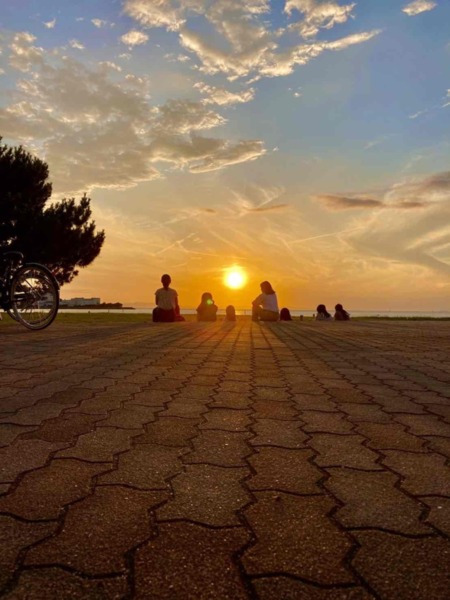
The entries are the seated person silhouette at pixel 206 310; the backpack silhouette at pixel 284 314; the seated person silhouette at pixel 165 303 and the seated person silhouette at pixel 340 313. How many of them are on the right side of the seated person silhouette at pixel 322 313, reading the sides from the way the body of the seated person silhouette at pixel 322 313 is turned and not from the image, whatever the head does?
1

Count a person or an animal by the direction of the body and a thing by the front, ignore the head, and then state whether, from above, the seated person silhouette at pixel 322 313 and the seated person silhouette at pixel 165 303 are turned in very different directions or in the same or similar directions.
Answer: same or similar directions

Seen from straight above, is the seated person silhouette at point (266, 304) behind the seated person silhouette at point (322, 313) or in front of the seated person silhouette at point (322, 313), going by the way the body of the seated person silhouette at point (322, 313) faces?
behind

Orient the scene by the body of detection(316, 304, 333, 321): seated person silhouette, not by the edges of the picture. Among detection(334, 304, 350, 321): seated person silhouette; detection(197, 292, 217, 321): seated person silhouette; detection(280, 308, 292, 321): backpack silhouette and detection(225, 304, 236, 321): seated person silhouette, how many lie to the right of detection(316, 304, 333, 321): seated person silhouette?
1

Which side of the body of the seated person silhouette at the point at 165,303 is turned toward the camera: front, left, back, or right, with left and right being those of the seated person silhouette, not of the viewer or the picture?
back

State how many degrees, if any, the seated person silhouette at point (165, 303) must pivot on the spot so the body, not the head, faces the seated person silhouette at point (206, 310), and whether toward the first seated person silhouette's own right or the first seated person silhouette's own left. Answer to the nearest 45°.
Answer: approximately 45° to the first seated person silhouette's own right

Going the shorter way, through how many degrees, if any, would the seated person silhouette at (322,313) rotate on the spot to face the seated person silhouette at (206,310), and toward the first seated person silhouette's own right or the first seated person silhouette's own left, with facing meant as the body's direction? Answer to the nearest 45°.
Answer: approximately 135° to the first seated person silhouette's own left

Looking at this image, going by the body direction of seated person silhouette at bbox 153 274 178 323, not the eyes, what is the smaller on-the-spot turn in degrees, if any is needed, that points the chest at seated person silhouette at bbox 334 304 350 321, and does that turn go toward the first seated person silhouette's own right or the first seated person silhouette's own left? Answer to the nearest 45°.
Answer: approximately 45° to the first seated person silhouette's own right

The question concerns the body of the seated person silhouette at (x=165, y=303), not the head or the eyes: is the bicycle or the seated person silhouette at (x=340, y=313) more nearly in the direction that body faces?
the seated person silhouette

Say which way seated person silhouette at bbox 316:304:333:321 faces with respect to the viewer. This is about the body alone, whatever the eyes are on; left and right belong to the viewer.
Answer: facing away from the viewer

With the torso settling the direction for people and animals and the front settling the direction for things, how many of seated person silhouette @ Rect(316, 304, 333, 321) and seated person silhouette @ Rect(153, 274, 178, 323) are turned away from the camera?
2
